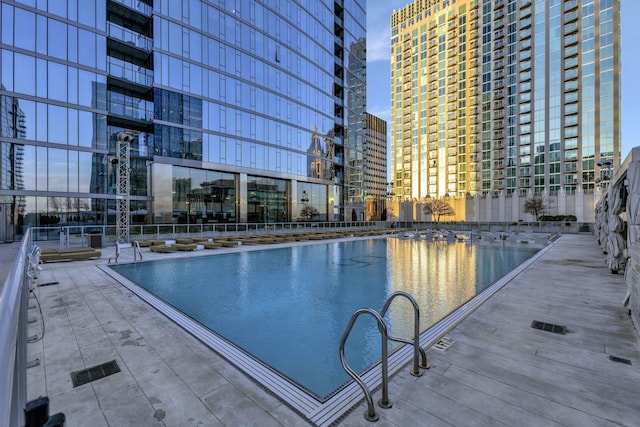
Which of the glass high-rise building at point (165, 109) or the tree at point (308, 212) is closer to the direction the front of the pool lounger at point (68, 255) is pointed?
the tree

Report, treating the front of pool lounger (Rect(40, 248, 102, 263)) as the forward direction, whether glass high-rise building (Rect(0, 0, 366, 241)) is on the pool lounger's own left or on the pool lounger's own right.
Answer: on the pool lounger's own left

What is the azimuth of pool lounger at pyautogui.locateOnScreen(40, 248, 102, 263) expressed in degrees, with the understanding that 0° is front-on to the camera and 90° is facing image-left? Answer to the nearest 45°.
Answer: approximately 270°

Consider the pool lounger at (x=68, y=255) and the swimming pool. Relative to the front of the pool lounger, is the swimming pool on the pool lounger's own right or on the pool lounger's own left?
on the pool lounger's own right

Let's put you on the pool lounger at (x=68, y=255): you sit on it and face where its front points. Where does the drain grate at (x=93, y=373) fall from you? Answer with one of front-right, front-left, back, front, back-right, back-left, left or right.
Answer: right

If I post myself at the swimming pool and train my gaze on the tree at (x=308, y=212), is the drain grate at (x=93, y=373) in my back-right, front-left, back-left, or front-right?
back-left

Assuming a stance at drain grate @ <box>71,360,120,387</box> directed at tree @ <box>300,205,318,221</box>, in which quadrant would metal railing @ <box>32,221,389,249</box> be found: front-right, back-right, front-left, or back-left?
front-left

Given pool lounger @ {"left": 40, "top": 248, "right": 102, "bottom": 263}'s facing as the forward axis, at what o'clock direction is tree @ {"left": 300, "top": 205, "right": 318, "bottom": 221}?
The tree is roughly at 11 o'clock from the pool lounger.
